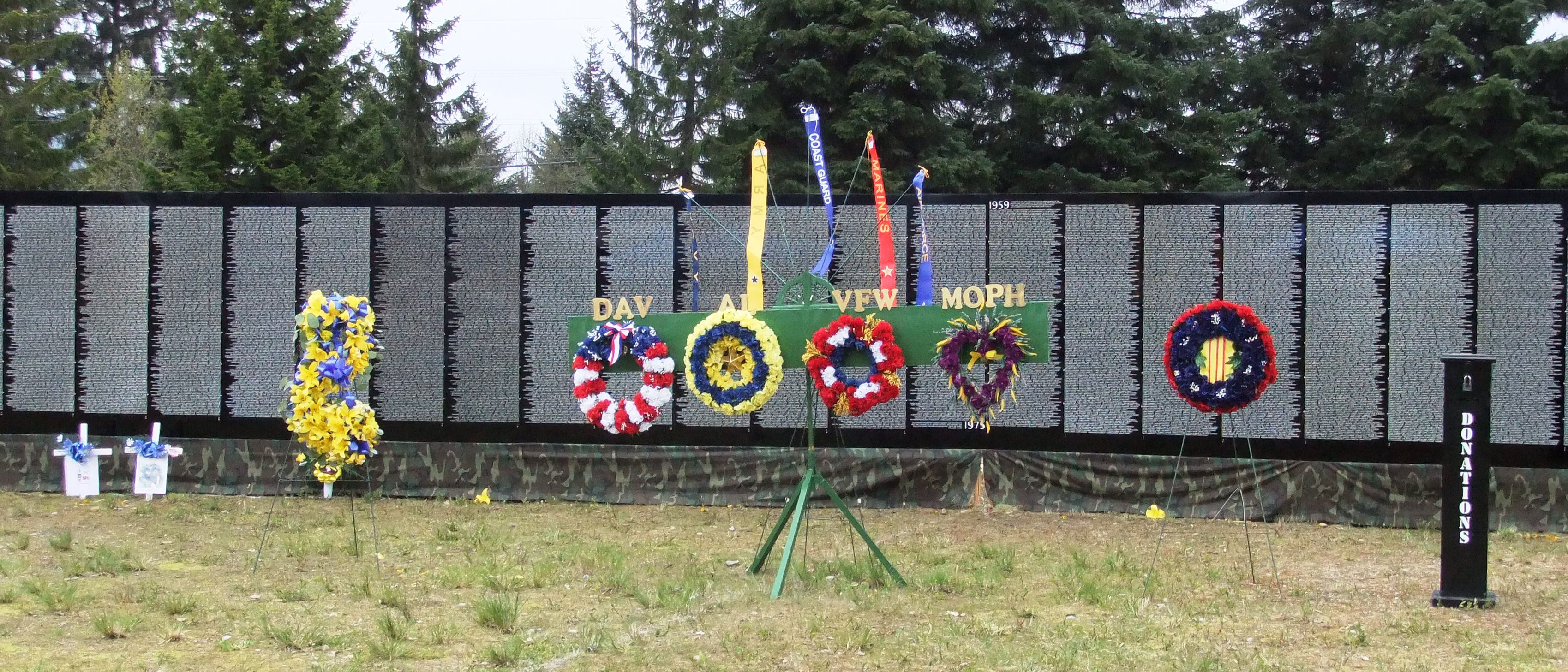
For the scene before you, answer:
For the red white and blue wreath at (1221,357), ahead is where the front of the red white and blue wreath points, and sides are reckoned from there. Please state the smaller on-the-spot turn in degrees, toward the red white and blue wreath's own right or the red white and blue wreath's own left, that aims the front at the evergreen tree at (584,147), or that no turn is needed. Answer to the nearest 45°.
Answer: approximately 135° to the red white and blue wreath's own right

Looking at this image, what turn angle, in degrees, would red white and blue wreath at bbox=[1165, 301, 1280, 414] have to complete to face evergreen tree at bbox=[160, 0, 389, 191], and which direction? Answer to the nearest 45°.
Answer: approximately 135° to its right

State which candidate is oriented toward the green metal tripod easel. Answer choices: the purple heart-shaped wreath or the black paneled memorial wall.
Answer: the black paneled memorial wall

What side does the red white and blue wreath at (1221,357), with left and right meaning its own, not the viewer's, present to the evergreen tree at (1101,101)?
back

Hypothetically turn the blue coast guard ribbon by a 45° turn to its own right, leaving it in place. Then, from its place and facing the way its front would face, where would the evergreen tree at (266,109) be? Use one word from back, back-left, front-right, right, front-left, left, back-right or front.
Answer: right

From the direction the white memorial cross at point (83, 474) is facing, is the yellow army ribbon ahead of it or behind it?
ahead
